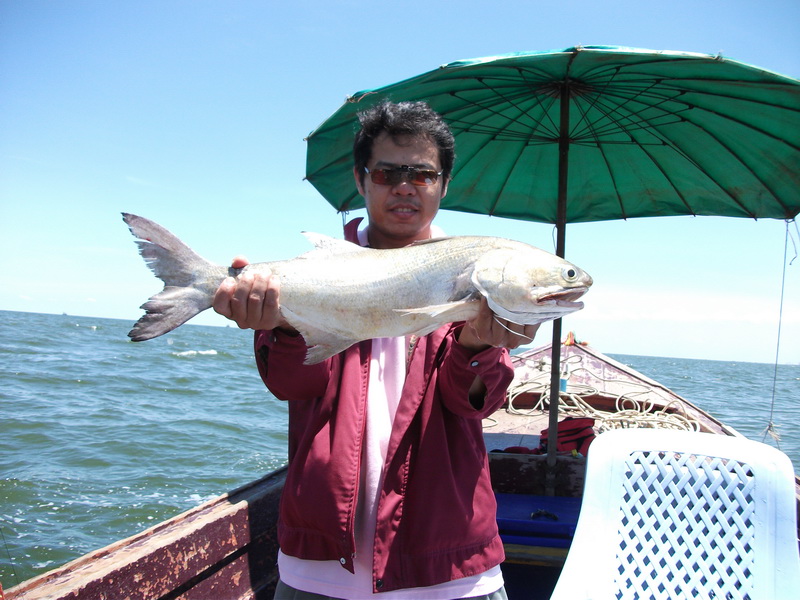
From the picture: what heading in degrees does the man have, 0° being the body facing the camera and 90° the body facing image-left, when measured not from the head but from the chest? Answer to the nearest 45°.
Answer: approximately 0°

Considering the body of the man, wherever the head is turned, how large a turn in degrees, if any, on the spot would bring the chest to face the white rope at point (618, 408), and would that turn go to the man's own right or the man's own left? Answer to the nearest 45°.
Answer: approximately 135° to the man's own left

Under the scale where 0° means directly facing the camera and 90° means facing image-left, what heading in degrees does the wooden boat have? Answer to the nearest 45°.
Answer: approximately 180°

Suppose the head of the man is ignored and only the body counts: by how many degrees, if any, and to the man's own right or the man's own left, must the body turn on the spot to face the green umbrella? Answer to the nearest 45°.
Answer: approximately 135° to the man's own left
